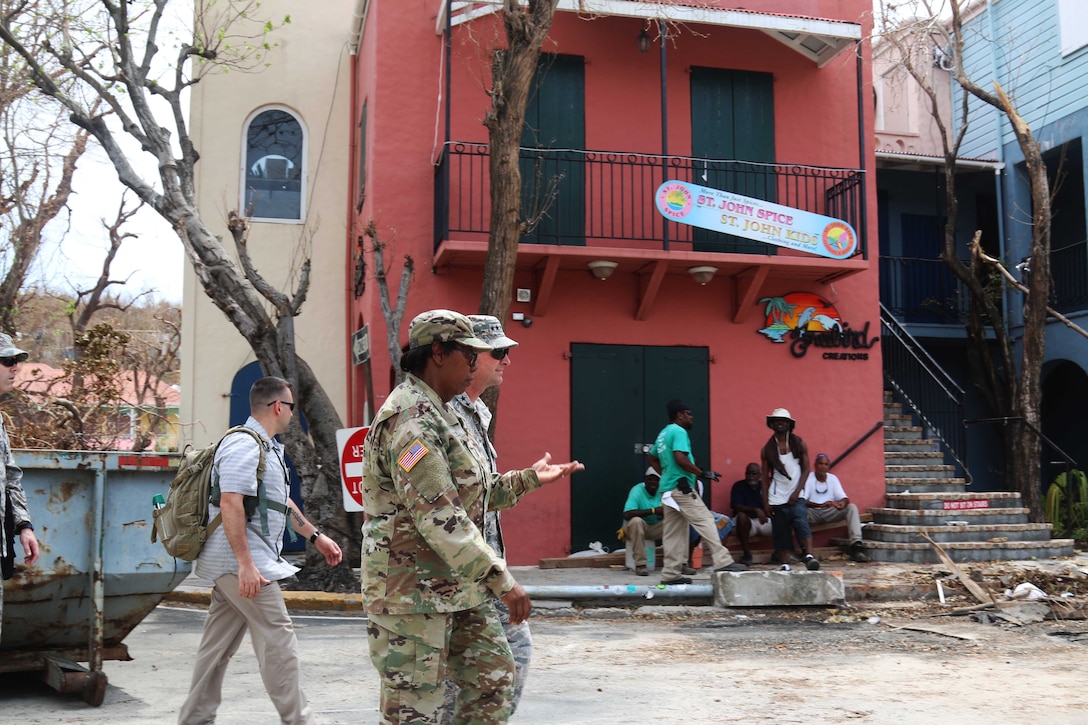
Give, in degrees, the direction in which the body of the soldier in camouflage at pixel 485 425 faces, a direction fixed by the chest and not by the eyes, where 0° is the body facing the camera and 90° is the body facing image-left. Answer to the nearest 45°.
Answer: approximately 270°

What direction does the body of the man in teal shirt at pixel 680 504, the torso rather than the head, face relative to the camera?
to the viewer's right

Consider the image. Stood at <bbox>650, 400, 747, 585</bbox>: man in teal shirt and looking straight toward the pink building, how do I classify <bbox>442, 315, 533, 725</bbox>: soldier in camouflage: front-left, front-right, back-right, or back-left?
back-left

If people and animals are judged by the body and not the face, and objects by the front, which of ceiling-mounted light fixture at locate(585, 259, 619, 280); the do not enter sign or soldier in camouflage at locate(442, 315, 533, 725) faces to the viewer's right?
the soldier in camouflage

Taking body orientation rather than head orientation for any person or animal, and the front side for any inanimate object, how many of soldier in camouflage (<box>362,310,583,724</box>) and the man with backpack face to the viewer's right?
2

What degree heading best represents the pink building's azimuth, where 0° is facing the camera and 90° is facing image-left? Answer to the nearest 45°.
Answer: approximately 0°
